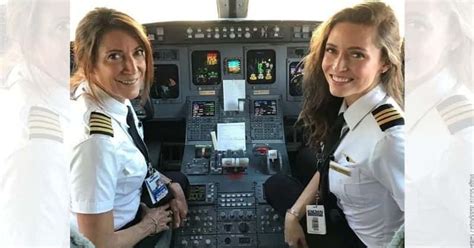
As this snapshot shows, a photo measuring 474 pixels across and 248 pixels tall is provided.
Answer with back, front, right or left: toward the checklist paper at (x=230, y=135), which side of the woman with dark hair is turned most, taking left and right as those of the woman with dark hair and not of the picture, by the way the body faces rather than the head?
right

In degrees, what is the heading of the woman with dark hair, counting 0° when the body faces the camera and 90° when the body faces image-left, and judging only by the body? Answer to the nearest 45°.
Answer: approximately 45°

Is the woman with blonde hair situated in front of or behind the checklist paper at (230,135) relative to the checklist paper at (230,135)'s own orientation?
in front

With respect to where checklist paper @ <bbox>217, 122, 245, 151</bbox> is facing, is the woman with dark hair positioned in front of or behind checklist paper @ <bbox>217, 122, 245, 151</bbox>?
in front

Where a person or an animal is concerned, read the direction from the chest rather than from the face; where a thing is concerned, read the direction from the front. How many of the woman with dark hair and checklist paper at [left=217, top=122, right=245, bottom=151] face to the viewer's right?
0

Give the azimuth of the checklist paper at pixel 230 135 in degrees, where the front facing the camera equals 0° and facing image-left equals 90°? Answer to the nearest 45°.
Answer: approximately 0°
